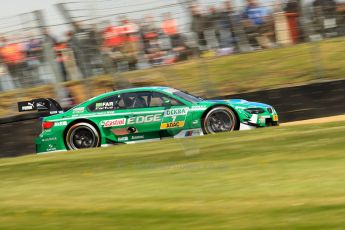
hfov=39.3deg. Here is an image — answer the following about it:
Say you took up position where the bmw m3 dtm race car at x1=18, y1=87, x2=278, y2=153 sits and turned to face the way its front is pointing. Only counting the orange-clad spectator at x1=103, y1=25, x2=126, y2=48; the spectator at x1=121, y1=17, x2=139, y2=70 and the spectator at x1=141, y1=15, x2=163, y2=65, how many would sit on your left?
3

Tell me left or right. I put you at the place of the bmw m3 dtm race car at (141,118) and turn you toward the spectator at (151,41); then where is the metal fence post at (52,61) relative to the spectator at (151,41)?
left

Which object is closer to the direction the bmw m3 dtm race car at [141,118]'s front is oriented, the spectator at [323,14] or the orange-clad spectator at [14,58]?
the spectator

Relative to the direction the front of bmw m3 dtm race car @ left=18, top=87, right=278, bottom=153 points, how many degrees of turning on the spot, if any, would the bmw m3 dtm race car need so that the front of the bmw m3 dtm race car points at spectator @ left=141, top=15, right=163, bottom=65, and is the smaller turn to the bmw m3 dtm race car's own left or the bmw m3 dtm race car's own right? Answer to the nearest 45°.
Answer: approximately 90° to the bmw m3 dtm race car's own left

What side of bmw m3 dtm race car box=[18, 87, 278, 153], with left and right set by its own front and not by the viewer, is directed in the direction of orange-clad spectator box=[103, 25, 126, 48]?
left

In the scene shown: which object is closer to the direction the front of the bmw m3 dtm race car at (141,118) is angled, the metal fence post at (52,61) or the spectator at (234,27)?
the spectator

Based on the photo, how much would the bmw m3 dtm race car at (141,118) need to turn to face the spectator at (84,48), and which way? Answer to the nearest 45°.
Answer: approximately 135° to its left

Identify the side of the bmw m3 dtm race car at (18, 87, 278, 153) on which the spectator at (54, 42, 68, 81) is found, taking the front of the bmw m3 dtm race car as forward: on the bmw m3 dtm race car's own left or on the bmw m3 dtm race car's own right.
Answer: on the bmw m3 dtm race car's own left

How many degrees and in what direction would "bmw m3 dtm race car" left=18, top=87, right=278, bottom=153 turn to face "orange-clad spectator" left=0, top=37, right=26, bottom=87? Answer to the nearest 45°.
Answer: approximately 135° to its left

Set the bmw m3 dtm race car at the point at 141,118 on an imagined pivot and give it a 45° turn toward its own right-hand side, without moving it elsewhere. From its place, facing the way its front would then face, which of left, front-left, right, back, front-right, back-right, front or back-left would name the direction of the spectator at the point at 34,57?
back

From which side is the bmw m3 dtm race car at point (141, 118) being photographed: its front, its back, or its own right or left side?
right
